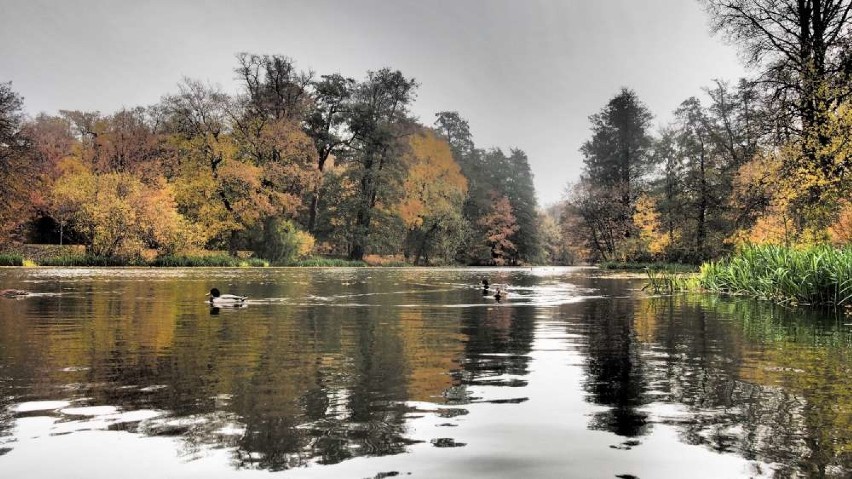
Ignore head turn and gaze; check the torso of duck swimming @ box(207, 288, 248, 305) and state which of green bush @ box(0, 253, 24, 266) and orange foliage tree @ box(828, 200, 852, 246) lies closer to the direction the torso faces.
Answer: the green bush

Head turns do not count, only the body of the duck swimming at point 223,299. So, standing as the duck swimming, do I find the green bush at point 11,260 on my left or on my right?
on my right

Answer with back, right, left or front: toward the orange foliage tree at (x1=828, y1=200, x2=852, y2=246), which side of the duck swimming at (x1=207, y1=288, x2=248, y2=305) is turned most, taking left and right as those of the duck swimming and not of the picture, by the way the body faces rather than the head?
back

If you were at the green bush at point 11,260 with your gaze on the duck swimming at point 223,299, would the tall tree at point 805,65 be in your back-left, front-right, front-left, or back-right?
front-left

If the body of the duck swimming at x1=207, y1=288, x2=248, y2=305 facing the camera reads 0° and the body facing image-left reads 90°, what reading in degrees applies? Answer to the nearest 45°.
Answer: approximately 90°

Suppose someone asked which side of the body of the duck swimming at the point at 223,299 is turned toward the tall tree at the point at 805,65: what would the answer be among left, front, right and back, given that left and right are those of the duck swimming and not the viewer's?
back
